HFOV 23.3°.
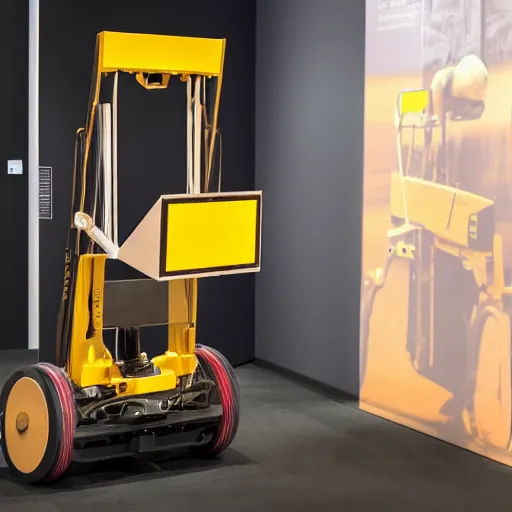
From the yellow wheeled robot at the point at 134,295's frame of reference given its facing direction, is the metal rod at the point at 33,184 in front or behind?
behind

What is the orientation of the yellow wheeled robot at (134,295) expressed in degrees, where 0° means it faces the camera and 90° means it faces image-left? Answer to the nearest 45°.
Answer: approximately 315°
